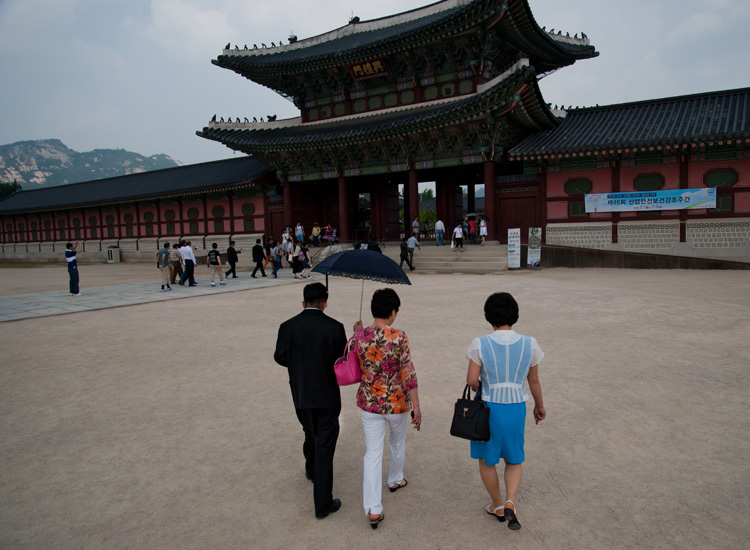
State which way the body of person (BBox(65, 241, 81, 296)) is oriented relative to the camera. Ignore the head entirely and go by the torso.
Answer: to the viewer's right

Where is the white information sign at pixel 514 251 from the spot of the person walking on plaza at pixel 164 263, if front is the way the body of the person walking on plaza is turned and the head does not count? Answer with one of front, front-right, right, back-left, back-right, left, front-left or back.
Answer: front-right

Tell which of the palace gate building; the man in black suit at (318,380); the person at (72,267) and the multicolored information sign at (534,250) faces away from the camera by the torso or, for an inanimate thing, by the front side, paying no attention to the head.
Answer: the man in black suit

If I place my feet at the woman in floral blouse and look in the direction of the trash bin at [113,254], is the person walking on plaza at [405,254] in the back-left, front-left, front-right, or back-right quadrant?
front-right

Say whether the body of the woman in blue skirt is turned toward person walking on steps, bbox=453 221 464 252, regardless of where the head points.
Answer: yes

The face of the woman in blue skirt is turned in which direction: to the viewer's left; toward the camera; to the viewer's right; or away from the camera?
away from the camera

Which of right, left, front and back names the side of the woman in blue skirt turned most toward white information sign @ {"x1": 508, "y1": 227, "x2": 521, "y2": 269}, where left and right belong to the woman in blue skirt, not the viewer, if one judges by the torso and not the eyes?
front

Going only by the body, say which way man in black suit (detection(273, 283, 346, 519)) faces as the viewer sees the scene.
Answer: away from the camera

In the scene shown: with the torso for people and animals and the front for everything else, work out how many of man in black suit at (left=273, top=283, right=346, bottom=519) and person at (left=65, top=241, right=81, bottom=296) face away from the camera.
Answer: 1

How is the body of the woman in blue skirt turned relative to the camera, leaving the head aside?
away from the camera

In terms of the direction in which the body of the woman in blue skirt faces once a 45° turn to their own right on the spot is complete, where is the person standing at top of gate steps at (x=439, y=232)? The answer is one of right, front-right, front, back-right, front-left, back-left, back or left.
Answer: front-left

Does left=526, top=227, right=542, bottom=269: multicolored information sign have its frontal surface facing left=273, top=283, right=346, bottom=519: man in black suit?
yes

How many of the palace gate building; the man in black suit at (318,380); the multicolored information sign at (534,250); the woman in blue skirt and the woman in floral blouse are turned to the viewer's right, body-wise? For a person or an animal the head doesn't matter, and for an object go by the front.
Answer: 0

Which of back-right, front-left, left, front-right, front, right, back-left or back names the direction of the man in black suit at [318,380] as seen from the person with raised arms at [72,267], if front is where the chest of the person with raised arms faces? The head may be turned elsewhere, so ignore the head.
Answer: right

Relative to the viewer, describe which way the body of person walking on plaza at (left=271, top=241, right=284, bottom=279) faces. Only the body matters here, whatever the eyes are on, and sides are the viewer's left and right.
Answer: facing away from the viewer and to the right of the viewer

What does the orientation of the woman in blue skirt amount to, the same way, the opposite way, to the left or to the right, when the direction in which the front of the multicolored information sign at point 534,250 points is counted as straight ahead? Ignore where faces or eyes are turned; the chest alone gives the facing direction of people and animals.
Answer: the opposite way

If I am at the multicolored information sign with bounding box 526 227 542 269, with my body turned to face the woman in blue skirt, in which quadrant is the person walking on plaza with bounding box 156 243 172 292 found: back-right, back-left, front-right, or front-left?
front-right
